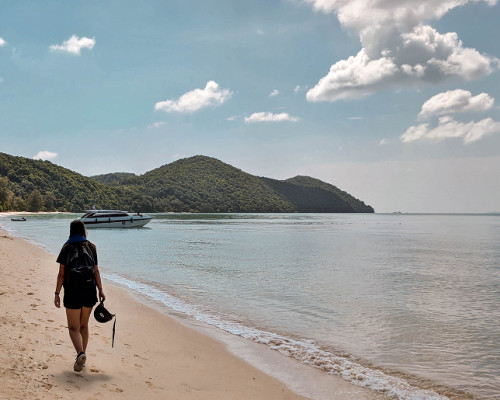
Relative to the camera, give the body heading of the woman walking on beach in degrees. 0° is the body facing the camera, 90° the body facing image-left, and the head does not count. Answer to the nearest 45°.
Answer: approximately 180°
